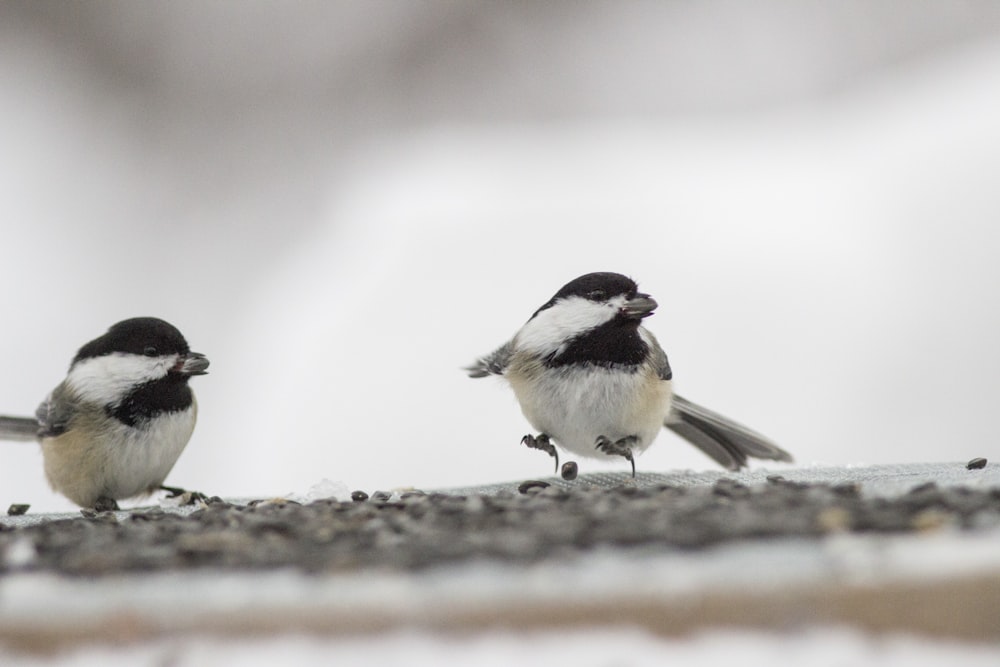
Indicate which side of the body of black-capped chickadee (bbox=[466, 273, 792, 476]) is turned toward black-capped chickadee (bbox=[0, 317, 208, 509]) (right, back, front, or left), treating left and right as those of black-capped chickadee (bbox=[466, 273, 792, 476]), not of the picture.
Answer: right

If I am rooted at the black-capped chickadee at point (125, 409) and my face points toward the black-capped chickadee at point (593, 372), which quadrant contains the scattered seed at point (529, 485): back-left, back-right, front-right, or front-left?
front-right

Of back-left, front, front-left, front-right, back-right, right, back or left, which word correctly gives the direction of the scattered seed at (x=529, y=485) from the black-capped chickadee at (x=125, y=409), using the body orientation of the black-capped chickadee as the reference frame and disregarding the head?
front

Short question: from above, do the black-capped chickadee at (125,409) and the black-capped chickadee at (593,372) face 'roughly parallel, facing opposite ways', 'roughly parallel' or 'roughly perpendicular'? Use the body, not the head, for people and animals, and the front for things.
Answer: roughly perpendicular

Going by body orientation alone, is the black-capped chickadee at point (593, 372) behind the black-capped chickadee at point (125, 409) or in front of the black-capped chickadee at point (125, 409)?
in front

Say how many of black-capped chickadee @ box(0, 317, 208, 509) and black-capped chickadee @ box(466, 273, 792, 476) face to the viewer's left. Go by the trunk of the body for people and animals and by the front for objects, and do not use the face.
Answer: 0

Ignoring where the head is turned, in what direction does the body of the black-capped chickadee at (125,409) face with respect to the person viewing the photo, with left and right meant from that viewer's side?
facing the viewer and to the right of the viewer

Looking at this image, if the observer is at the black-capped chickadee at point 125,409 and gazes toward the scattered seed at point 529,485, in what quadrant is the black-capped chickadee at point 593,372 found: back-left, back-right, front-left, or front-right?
front-left

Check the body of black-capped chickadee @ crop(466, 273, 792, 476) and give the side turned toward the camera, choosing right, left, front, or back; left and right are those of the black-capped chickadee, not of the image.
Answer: front
